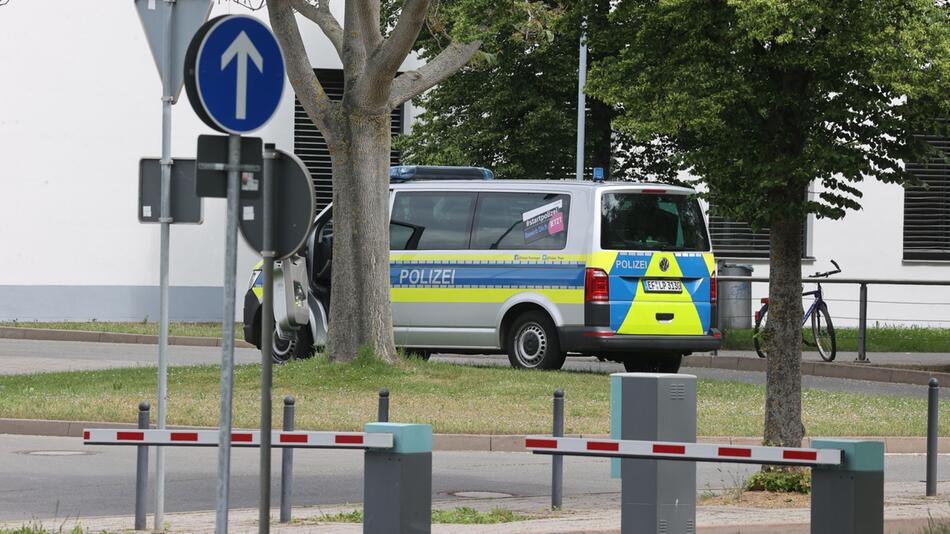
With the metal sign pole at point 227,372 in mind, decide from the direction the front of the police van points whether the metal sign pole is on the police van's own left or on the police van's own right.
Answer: on the police van's own left

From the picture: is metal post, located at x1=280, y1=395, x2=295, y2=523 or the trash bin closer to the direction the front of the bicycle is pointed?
the metal post

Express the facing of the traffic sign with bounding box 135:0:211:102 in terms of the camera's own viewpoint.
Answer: facing away from the viewer

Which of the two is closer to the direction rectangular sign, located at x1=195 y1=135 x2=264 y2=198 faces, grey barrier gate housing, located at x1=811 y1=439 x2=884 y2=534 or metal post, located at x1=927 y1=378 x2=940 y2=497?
the metal post

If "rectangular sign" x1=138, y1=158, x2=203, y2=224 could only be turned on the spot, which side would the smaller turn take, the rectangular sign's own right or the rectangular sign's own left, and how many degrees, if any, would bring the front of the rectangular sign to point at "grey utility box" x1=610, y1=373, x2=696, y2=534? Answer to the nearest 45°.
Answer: approximately 135° to the rectangular sign's own right

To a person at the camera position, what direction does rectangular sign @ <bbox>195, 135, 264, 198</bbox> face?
facing away from the viewer

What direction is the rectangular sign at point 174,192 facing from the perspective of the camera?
away from the camera

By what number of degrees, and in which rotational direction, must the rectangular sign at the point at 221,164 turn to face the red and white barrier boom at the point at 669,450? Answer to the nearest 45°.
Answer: approximately 90° to its right

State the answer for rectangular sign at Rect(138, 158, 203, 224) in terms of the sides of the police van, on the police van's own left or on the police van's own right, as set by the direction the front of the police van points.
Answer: on the police van's own left

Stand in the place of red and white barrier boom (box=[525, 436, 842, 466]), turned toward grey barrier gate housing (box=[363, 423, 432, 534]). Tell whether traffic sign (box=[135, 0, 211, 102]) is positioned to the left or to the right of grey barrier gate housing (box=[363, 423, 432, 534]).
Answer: right
